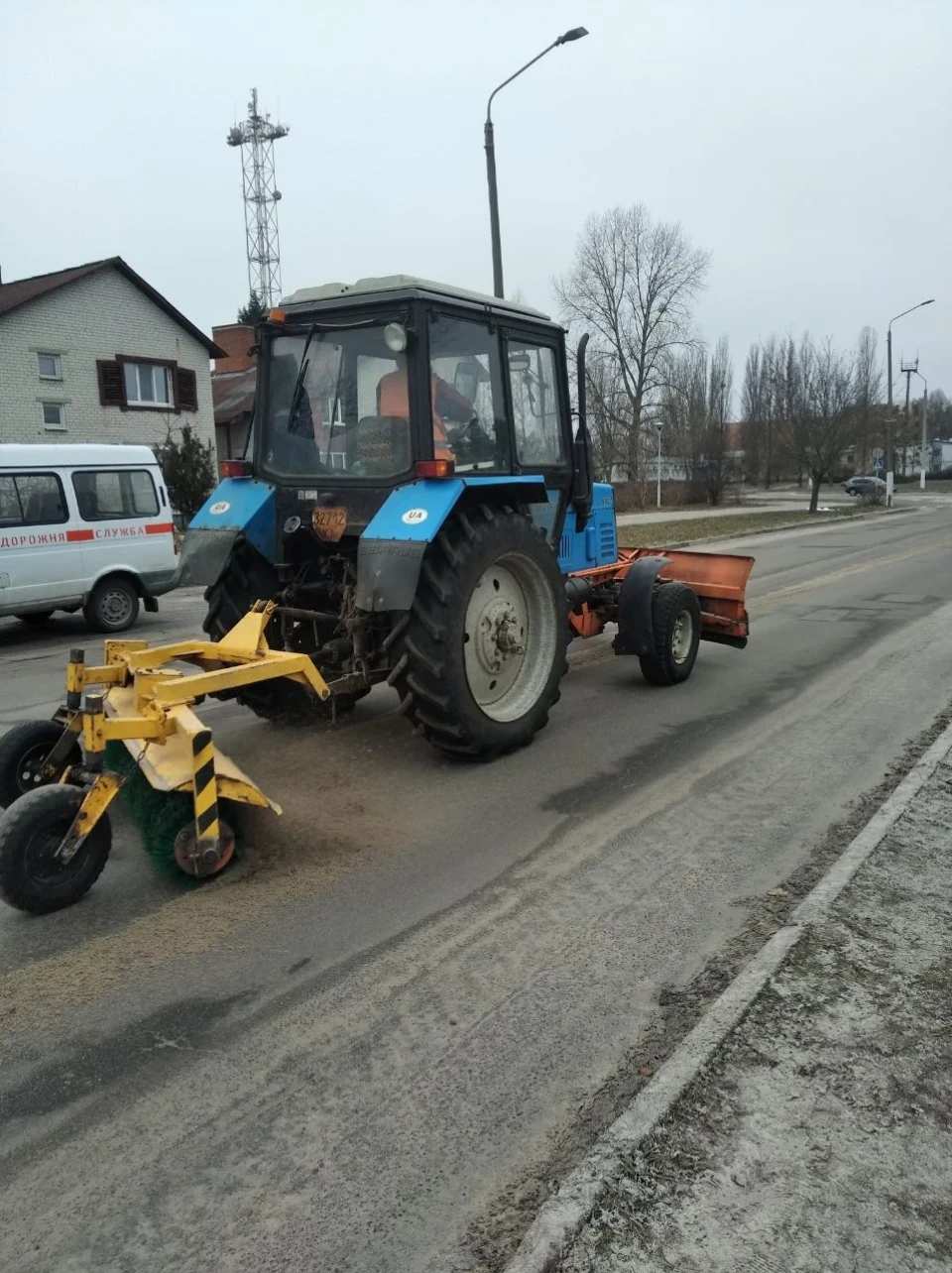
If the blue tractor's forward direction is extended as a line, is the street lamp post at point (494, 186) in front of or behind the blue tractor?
in front

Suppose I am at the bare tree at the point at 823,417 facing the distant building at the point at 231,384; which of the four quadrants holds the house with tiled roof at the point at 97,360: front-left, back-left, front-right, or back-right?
front-left

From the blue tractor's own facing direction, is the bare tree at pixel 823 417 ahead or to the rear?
ahead

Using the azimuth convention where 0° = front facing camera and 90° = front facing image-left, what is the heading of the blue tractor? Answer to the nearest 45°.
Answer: approximately 225°

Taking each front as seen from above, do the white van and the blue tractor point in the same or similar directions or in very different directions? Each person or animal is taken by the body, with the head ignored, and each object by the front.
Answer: very different directions

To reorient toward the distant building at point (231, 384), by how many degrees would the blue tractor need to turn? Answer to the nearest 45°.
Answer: approximately 45° to its left

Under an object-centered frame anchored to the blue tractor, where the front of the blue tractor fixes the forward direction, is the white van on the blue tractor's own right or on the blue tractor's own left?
on the blue tractor's own left
